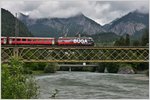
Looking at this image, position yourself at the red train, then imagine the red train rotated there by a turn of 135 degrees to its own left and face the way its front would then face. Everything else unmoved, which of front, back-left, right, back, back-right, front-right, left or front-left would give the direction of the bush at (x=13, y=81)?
back-left

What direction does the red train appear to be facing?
to the viewer's right
